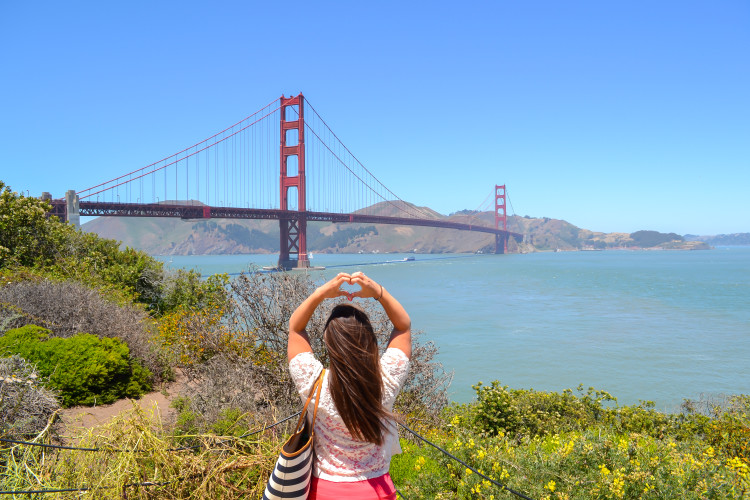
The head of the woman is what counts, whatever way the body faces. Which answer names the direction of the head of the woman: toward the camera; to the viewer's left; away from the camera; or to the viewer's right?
away from the camera

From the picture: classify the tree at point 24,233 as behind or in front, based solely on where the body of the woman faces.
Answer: in front

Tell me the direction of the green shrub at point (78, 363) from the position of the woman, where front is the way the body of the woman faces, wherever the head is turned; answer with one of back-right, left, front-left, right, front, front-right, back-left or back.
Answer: front-left

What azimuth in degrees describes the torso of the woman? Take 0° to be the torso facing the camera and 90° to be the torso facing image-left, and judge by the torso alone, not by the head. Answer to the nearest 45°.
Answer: approximately 180°

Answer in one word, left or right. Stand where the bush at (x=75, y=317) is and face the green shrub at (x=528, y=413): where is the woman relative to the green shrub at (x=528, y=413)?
right

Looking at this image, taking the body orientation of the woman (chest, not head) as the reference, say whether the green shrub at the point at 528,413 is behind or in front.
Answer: in front

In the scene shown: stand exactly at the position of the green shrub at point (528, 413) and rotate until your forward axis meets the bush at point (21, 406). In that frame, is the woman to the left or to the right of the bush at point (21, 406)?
left

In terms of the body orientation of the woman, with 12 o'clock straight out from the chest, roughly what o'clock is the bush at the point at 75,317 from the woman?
The bush is roughly at 11 o'clock from the woman.
